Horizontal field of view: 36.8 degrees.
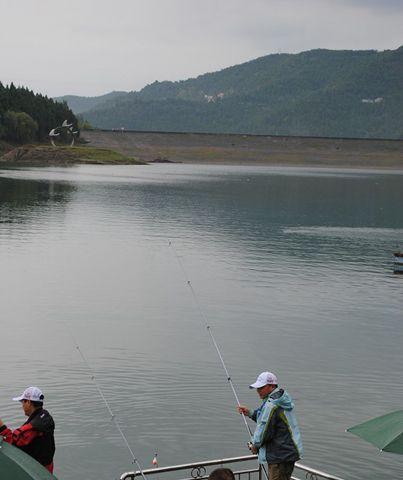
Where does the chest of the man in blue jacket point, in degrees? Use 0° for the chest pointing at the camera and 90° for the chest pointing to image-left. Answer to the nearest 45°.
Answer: approximately 90°

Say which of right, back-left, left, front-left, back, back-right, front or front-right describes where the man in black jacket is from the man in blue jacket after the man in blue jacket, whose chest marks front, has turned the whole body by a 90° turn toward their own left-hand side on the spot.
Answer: right

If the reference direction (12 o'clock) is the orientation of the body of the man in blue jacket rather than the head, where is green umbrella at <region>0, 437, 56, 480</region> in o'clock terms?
The green umbrella is roughly at 11 o'clock from the man in blue jacket.

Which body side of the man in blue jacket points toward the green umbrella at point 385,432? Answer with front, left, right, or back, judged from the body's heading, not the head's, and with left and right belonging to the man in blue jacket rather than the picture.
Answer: back
